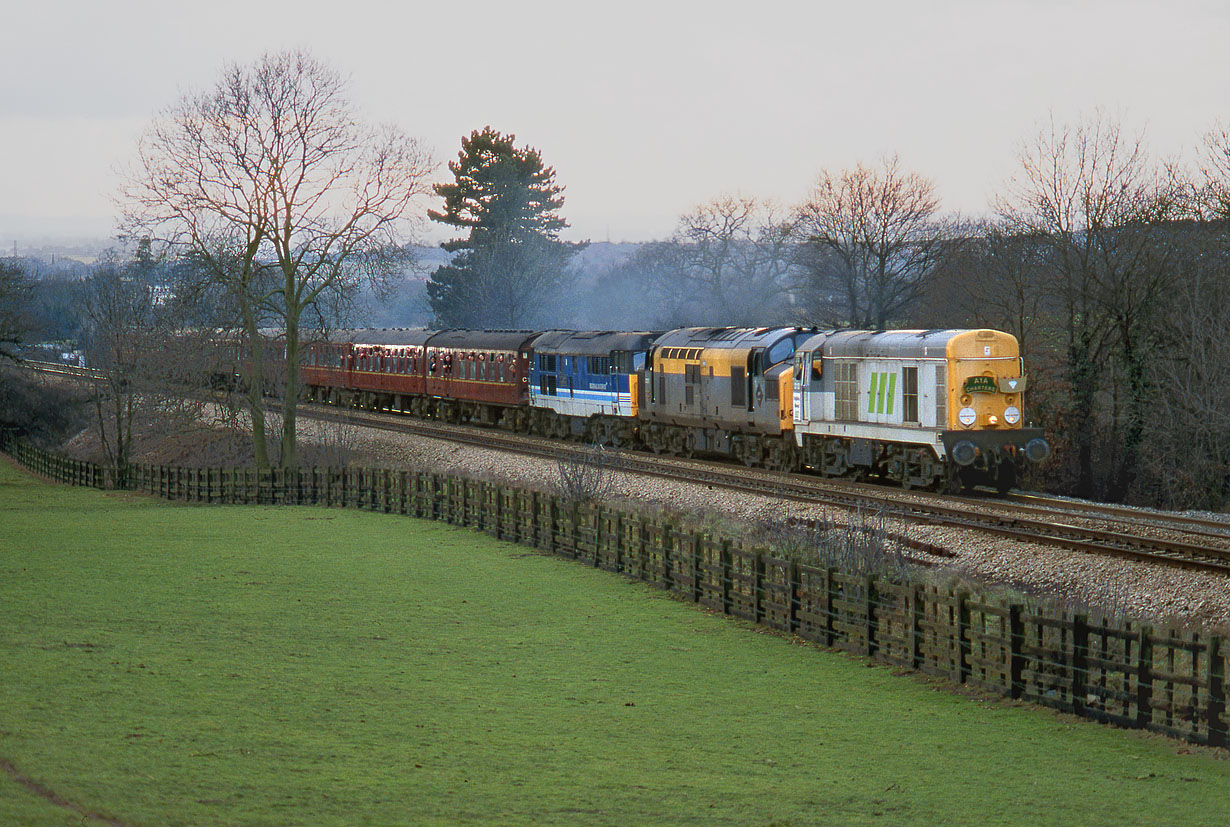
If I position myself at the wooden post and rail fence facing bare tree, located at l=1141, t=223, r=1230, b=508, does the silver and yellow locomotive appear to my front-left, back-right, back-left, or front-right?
front-left

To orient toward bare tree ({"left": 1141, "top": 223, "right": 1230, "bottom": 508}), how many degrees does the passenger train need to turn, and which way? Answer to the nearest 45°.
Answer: approximately 45° to its left

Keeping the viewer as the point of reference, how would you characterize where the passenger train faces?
facing the viewer and to the right of the viewer

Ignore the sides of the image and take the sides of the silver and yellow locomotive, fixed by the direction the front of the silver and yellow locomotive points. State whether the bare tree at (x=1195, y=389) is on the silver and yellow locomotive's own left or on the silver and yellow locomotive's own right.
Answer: on the silver and yellow locomotive's own left
